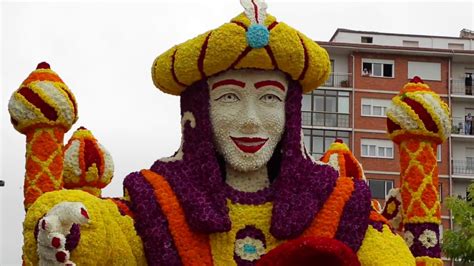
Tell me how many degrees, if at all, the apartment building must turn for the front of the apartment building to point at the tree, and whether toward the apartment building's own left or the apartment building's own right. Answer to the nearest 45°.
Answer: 0° — it already faces it

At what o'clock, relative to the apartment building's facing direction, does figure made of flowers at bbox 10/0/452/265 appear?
The figure made of flowers is roughly at 12 o'clock from the apartment building.

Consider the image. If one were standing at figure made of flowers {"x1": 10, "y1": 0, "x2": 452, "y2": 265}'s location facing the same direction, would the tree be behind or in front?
behind

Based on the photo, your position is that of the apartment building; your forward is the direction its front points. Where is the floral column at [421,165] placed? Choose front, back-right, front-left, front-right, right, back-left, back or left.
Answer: front

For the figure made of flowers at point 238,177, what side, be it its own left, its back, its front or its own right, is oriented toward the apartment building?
back

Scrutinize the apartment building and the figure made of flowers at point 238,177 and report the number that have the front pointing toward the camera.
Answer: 2

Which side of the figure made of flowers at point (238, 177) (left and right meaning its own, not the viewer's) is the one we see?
front

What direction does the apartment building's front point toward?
toward the camera
